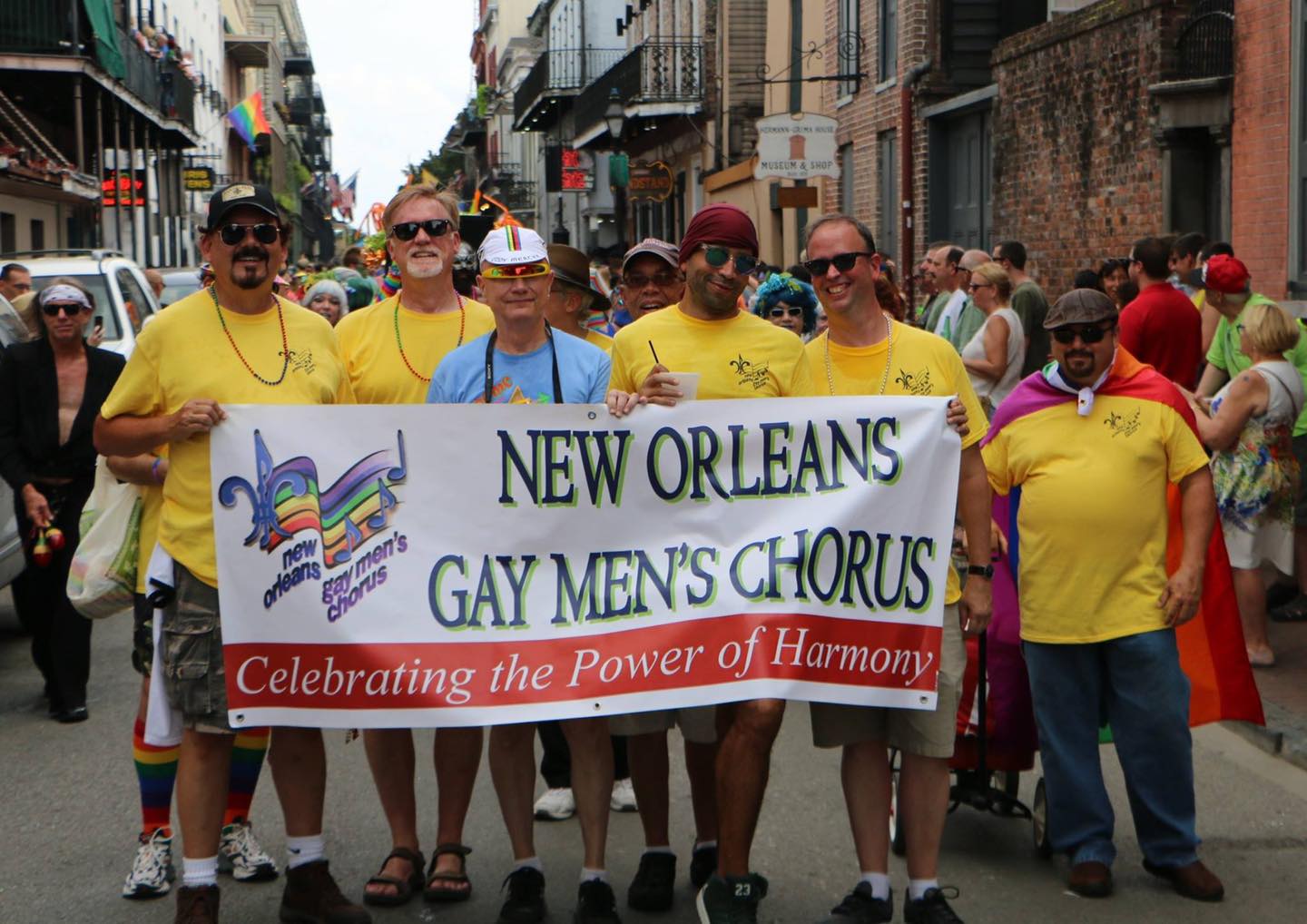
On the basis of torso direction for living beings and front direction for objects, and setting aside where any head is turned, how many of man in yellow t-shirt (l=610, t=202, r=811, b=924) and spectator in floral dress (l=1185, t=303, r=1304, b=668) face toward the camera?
1

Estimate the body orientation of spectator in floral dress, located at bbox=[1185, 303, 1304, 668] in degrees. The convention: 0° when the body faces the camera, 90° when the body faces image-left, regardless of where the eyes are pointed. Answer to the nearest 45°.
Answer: approximately 135°

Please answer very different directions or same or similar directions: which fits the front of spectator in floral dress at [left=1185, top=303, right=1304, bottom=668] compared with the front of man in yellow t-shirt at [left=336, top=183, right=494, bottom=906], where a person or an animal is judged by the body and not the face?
very different directions

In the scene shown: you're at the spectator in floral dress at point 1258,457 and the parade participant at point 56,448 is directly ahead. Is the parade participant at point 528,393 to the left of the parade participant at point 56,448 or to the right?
left

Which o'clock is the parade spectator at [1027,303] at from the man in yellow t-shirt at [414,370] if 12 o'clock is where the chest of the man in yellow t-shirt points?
The parade spectator is roughly at 7 o'clock from the man in yellow t-shirt.

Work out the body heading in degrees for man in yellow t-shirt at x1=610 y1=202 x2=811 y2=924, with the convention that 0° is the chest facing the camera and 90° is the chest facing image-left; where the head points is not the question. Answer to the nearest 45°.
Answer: approximately 0°
